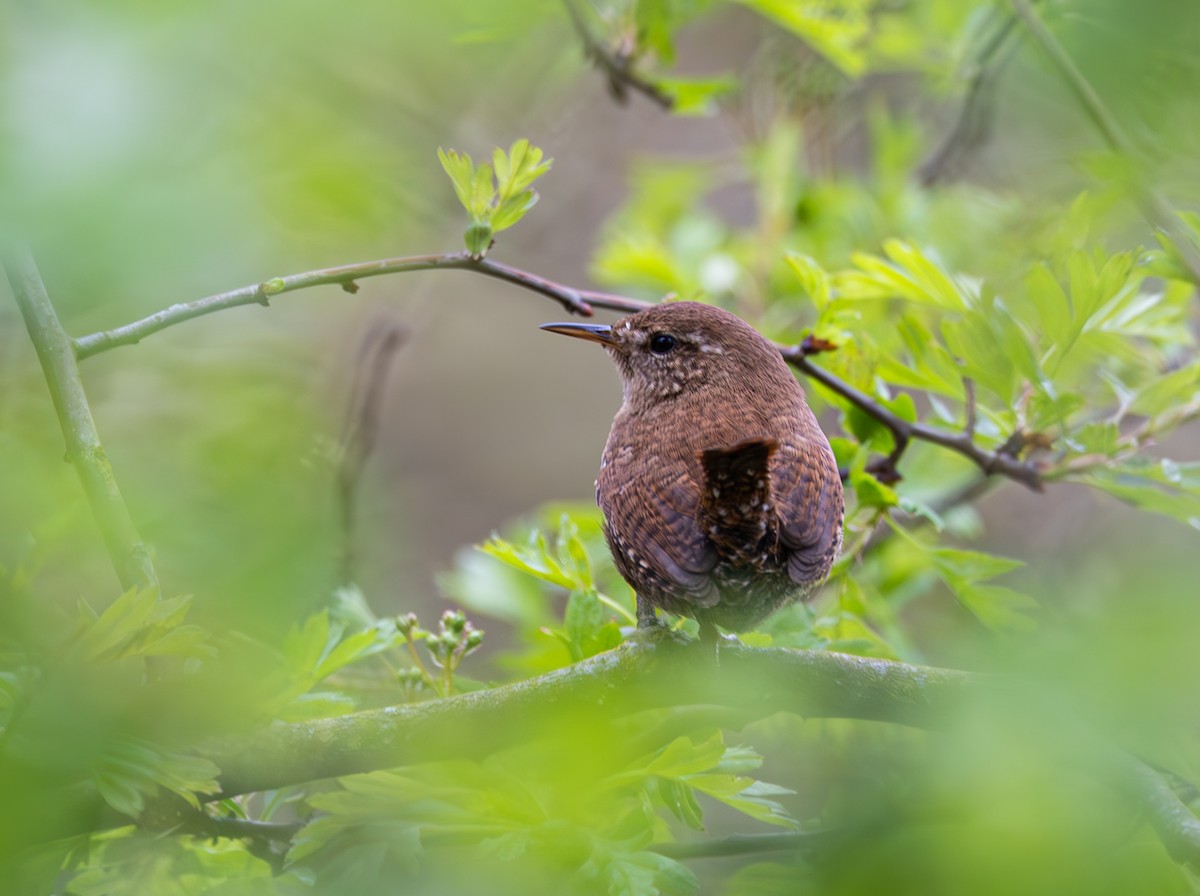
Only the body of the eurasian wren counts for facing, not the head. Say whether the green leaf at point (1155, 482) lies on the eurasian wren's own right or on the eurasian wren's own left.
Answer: on the eurasian wren's own right

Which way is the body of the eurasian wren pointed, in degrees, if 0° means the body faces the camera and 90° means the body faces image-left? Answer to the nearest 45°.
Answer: approximately 135°

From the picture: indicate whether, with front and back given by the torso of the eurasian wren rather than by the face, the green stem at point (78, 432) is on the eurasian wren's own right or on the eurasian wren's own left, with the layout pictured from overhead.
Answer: on the eurasian wren's own left

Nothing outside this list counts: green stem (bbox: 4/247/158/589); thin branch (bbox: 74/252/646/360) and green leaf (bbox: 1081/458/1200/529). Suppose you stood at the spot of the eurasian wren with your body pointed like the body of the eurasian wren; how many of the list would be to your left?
2
